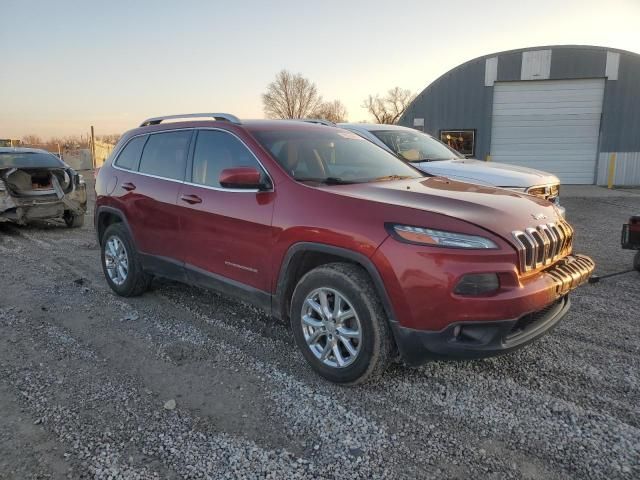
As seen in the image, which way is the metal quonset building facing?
toward the camera

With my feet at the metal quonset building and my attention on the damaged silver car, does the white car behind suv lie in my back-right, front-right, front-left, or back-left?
front-left

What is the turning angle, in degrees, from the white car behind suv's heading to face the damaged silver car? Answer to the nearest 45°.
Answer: approximately 135° to its right

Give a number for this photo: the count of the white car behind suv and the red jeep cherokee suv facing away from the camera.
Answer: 0

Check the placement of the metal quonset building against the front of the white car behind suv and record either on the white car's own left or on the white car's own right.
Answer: on the white car's own left

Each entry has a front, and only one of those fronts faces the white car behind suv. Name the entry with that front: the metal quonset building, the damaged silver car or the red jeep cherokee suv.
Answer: the metal quonset building

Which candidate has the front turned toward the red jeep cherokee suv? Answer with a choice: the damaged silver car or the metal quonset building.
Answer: the metal quonset building

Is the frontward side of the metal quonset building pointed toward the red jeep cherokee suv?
yes

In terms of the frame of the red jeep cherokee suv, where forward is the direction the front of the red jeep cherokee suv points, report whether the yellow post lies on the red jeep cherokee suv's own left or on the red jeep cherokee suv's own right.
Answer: on the red jeep cherokee suv's own left

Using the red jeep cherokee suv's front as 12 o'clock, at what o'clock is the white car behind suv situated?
The white car behind suv is roughly at 8 o'clock from the red jeep cherokee suv.

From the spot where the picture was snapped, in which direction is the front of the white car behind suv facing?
facing the viewer and to the right of the viewer
